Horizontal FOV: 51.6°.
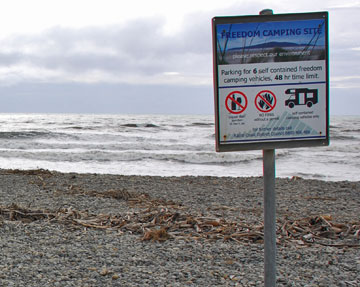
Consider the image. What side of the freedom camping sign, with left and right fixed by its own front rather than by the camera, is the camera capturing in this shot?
front
